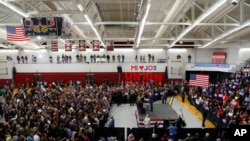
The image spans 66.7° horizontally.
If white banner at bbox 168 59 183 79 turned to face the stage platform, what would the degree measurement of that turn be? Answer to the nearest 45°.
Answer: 0° — it already faces it

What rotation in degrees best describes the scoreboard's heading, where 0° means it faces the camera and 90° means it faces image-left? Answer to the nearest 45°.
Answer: approximately 0°

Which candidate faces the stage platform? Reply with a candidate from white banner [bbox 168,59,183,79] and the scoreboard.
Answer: the white banner

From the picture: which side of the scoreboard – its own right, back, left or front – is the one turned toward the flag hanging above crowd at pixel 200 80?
left

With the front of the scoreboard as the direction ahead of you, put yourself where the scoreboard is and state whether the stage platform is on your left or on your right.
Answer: on your left

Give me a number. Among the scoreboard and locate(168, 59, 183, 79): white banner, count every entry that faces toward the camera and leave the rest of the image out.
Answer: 2
